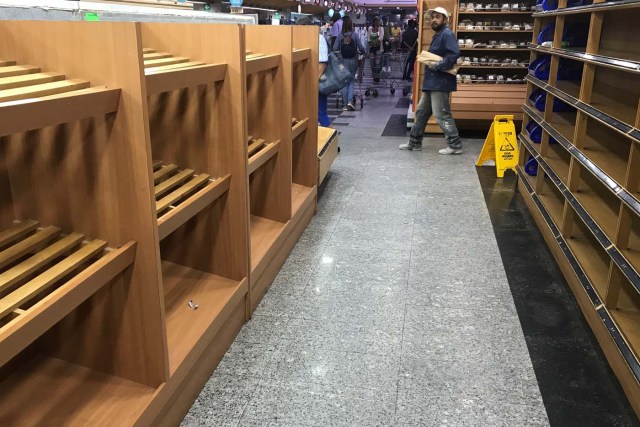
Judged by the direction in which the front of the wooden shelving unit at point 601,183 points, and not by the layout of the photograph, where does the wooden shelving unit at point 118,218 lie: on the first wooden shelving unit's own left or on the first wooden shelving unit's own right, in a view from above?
on the first wooden shelving unit's own left

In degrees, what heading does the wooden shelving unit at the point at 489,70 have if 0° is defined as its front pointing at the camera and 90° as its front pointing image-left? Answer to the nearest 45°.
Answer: approximately 0°

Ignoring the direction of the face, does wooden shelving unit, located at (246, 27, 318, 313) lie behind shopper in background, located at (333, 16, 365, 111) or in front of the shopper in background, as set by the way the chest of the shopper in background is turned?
behind

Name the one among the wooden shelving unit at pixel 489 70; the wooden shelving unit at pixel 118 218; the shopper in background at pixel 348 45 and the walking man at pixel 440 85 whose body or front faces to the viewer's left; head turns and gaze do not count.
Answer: the walking man

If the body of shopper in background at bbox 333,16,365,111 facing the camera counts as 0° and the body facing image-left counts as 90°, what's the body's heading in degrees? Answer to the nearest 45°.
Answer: approximately 180°

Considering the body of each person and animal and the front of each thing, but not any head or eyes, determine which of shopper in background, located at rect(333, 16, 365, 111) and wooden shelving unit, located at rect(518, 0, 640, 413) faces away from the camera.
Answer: the shopper in background

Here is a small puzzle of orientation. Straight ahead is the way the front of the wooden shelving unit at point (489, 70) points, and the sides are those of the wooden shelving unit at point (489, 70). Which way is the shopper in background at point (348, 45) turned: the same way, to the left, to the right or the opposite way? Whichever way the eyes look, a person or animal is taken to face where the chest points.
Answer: the opposite way

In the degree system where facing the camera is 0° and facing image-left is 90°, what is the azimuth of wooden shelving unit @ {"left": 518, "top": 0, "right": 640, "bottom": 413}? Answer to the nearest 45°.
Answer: approximately 90°

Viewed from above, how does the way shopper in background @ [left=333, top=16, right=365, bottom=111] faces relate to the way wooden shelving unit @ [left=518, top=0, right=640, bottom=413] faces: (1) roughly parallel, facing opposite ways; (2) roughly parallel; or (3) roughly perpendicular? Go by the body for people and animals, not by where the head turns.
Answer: roughly perpendicular

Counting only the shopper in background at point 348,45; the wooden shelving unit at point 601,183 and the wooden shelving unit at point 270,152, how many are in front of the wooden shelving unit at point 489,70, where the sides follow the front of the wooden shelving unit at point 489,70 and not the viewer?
2

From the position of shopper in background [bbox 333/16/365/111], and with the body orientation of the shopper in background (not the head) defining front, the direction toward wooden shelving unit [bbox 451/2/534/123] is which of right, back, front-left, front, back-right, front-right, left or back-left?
back-right
